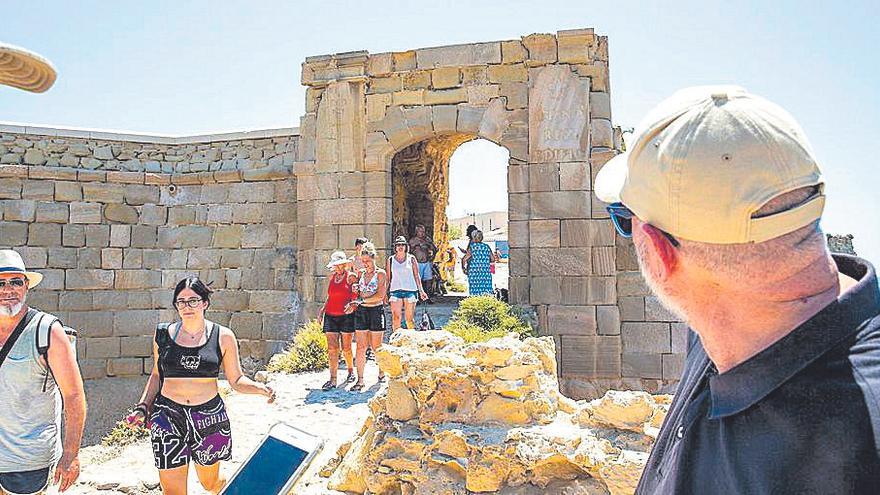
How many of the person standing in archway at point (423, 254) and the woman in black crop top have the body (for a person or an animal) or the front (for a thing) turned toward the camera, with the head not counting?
2

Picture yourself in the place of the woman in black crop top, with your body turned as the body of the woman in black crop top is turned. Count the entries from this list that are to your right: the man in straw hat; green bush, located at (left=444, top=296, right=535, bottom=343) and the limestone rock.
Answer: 1

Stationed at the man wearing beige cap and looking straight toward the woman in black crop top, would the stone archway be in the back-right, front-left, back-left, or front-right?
front-right

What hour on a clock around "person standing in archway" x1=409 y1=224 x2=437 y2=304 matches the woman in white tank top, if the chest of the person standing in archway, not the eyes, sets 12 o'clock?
The woman in white tank top is roughly at 12 o'clock from the person standing in archway.

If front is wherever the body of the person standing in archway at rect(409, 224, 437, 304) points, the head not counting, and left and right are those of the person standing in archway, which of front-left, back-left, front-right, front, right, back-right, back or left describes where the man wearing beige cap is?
front

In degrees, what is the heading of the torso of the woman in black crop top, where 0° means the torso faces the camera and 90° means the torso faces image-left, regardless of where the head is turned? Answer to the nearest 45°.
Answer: approximately 0°

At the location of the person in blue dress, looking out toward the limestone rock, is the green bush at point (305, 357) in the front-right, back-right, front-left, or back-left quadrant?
front-right

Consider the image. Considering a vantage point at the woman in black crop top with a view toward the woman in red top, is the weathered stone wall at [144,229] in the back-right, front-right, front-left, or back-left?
front-left

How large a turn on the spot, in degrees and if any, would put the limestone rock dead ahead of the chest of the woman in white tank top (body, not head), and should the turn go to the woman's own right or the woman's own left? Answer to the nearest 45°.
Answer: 0° — they already face it

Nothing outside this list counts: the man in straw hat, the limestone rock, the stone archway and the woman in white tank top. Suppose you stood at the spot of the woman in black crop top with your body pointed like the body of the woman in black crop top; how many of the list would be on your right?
1

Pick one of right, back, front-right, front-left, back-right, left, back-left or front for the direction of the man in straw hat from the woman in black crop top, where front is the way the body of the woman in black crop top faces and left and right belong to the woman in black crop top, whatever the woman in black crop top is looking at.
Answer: right

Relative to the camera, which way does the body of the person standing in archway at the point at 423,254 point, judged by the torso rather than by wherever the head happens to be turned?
toward the camera

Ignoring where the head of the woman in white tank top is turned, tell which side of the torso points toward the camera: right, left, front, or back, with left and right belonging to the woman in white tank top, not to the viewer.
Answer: front

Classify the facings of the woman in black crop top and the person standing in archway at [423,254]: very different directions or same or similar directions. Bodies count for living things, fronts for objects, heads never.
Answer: same or similar directions

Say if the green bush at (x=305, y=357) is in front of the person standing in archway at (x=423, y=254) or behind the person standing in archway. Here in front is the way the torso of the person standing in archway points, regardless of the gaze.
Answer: in front

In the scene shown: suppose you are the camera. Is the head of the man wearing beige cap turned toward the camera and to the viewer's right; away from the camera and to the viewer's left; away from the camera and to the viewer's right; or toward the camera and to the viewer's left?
away from the camera and to the viewer's left

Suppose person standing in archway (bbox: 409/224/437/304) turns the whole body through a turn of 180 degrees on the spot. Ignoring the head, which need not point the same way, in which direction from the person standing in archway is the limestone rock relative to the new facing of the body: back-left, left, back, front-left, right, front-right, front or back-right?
back
